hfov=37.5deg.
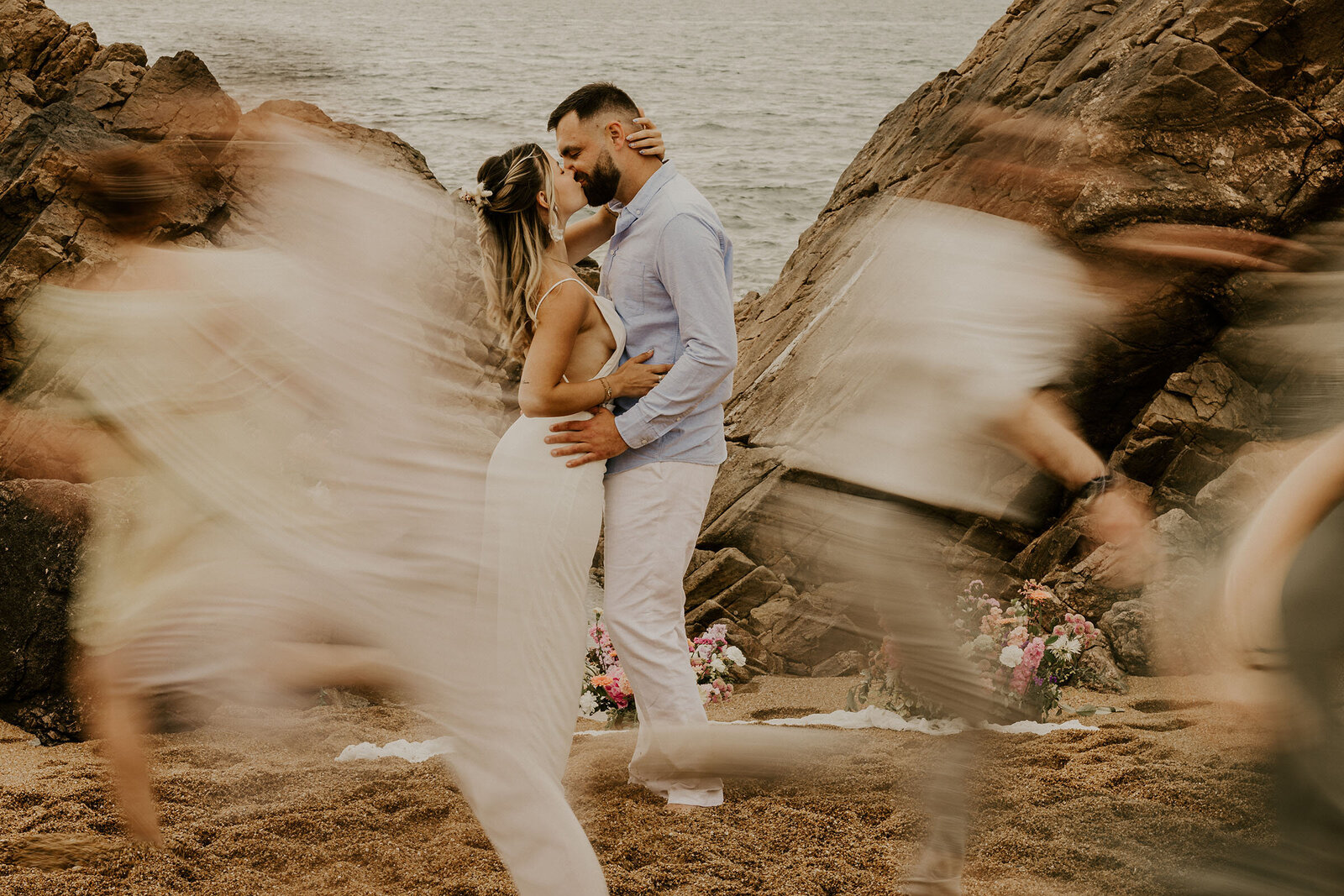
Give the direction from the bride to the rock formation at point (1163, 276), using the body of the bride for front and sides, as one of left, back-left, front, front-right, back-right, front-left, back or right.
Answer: front-left

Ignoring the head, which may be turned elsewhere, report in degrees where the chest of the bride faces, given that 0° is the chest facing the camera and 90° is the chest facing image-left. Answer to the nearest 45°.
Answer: approximately 270°

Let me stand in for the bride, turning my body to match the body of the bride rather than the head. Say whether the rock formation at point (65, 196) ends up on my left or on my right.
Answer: on my left

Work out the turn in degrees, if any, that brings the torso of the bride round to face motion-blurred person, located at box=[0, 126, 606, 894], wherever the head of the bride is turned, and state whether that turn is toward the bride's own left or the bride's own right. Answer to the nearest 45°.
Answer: approximately 135° to the bride's own right

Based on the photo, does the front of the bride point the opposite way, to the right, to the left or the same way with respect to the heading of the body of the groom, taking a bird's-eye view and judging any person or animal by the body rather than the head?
the opposite way

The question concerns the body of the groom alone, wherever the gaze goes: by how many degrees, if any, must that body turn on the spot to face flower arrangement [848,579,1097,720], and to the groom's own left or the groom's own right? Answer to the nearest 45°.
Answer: approximately 135° to the groom's own right

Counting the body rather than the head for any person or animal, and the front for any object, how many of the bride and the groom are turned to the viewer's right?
1

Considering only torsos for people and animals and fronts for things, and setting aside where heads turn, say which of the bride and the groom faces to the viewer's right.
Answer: the bride

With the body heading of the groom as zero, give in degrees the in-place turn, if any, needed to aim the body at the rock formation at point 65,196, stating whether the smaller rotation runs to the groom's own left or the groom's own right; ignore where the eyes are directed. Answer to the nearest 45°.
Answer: approximately 45° to the groom's own right

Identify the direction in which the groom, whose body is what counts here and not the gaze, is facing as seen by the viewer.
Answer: to the viewer's left

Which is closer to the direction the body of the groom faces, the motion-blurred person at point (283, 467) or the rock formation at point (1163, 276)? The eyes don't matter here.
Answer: the motion-blurred person

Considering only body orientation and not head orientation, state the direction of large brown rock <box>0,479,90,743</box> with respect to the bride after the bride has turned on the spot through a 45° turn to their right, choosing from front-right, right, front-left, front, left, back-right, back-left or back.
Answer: back

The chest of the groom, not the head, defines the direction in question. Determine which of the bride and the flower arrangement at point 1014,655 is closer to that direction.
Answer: the bride

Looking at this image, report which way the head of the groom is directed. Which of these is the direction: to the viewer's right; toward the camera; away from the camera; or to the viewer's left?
to the viewer's left
